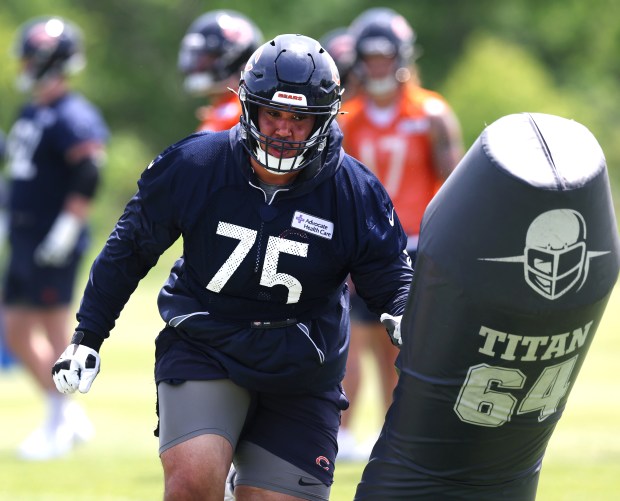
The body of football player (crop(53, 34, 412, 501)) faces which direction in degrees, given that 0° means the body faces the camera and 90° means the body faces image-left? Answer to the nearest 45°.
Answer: approximately 0°

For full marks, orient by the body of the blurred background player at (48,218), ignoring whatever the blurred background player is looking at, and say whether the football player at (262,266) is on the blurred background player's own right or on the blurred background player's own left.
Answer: on the blurred background player's own left

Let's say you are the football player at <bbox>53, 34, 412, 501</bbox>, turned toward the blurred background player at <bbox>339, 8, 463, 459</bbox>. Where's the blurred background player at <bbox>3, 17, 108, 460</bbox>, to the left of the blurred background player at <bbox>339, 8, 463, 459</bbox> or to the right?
left

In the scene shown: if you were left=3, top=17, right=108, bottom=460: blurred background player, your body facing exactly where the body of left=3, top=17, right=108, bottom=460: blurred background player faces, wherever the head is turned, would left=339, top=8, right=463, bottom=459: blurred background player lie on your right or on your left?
on your left

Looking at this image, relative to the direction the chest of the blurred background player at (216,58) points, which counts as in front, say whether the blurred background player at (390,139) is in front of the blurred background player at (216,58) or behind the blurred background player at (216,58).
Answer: behind

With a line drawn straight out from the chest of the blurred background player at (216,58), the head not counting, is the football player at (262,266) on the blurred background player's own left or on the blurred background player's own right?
on the blurred background player's own left
